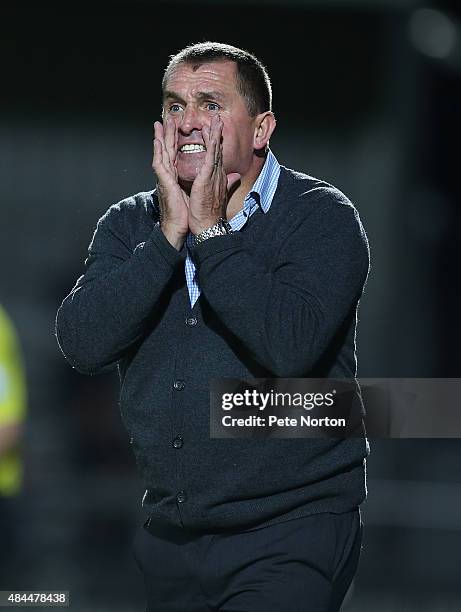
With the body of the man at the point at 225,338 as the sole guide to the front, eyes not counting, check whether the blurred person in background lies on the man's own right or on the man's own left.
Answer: on the man's own right

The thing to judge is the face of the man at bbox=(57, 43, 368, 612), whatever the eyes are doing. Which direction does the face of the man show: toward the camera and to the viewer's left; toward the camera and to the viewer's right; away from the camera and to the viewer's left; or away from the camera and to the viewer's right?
toward the camera and to the viewer's left

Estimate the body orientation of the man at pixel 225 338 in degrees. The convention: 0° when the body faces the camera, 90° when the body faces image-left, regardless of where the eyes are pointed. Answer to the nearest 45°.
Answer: approximately 45°
